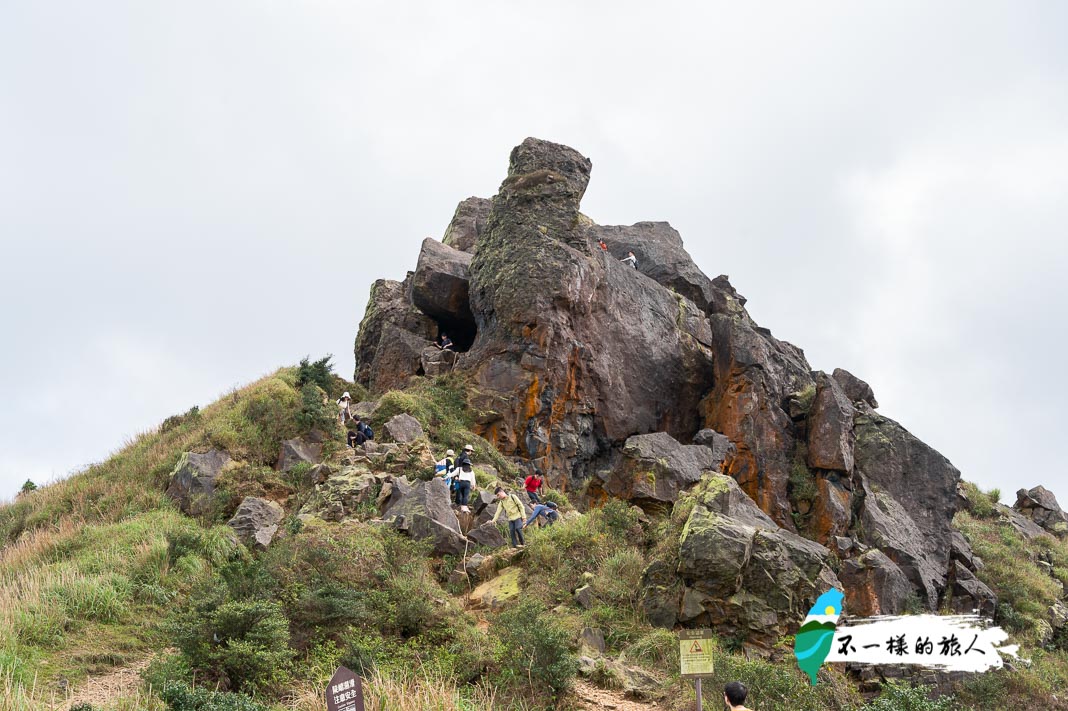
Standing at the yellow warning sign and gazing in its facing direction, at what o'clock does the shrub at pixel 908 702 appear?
The shrub is roughly at 8 o'clock from the yellow warning sign.

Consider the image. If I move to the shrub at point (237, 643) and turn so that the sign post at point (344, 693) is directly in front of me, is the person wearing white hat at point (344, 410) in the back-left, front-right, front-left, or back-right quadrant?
back-left
